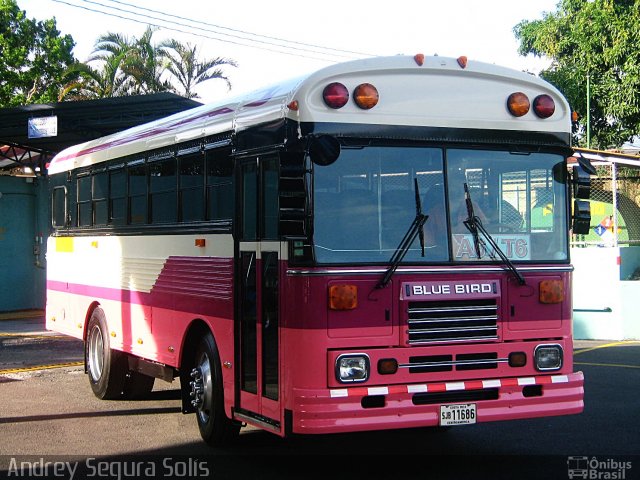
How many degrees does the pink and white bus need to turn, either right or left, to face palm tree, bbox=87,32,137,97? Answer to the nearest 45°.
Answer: approximately 135° to its left

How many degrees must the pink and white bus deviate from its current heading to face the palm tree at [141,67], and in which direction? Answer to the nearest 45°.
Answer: approximately 135° to its left

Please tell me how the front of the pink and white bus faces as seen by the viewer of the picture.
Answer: facing the viewer and to the right of the viewer

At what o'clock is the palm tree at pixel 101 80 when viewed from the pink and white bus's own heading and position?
The palm tree is roughly at 7 o'clock from the pink and white bus.

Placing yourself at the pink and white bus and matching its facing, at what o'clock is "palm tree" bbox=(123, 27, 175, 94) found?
The palm tree is roughly at 7 o'clock from the pink and white bus.

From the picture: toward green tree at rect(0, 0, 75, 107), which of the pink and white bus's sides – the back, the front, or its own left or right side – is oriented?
back
